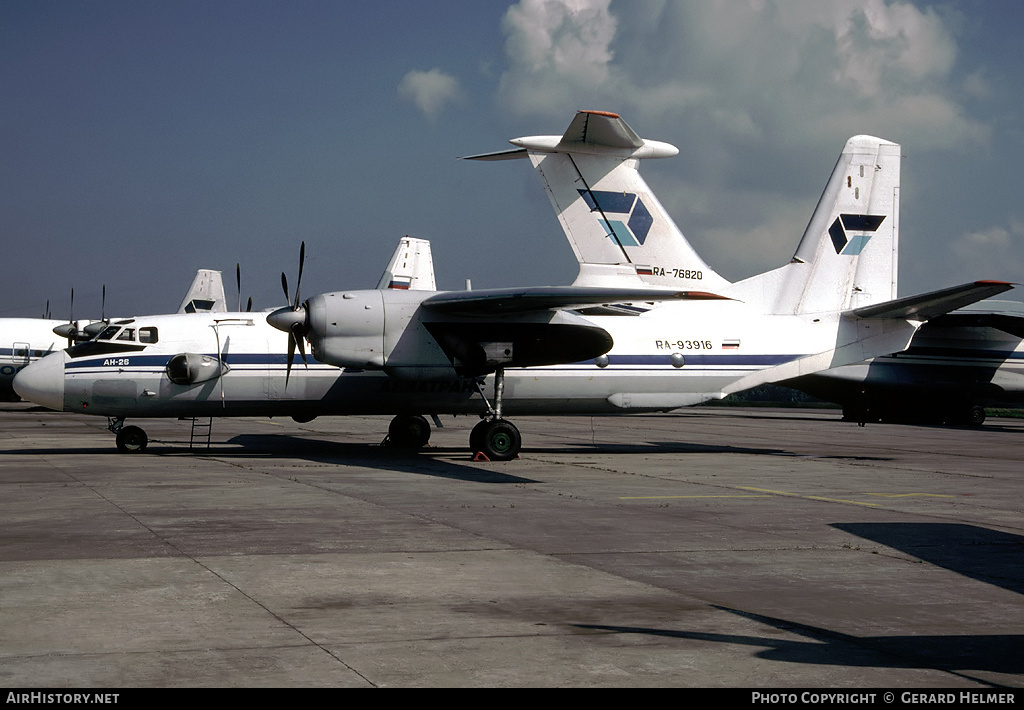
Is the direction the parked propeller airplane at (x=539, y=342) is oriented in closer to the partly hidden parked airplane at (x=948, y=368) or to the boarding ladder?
the boarding ladder

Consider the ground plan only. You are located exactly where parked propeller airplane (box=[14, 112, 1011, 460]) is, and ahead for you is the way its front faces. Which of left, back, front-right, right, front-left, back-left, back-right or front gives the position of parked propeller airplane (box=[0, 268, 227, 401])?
front-right

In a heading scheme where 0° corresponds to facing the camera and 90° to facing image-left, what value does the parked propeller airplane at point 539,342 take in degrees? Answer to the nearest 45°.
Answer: approximately 90°

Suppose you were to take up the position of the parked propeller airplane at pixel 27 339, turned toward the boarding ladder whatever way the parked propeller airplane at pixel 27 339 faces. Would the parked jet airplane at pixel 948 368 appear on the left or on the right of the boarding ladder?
left

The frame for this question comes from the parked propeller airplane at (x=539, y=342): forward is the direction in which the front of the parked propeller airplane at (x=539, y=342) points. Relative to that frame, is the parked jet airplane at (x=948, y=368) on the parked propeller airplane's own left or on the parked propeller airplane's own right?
on the parked propeller airplane's own right
